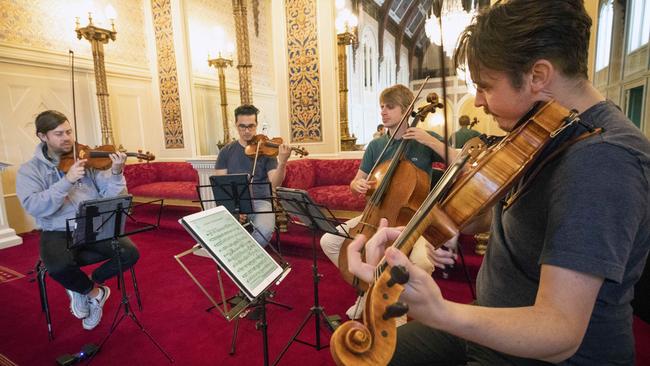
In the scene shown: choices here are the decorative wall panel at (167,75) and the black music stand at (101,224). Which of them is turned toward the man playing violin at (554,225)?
the decorative wall panel

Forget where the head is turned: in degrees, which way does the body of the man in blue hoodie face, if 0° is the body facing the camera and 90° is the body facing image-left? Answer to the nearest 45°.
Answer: approximately 315°

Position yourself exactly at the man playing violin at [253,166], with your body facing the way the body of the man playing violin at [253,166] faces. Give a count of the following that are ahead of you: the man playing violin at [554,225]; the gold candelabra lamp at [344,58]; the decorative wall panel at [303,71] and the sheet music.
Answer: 2

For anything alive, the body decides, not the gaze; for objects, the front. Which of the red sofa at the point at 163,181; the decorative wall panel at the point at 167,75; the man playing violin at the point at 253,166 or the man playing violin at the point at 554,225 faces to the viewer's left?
the man playing violin at the point at 554,225

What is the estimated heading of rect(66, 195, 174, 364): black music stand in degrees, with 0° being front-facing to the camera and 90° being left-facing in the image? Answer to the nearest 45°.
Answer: approximately 135°

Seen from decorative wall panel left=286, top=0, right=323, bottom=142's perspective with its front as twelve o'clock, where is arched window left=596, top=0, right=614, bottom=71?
The arched window is roughly at 10 o'clock from the decorative wall panel.

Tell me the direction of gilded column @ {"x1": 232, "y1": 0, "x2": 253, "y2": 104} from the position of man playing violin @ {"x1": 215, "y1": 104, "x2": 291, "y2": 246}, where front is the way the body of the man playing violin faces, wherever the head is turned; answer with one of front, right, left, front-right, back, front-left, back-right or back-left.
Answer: back

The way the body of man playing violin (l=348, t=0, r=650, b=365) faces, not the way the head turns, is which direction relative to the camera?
to the viewer's left

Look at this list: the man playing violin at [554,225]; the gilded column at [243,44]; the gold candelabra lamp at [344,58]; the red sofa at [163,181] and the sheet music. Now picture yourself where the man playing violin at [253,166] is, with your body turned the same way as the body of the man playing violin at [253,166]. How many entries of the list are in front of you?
2

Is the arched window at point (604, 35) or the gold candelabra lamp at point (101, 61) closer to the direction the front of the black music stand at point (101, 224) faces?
the gold candelabra lamp

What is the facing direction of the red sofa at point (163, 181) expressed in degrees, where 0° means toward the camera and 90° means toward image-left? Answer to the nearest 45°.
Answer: approximately 0°
